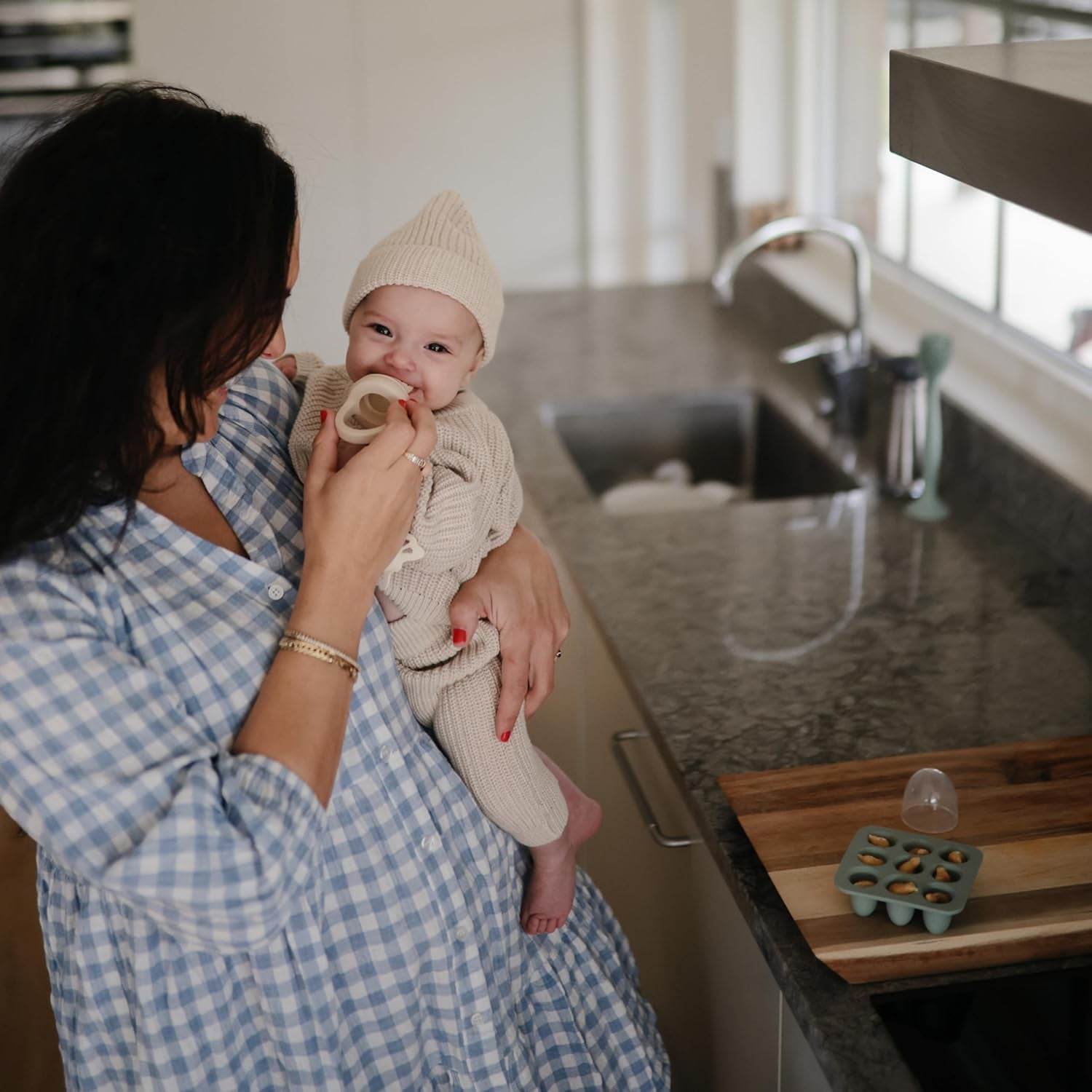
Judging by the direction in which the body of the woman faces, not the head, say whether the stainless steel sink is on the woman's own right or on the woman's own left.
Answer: on the woman's own left

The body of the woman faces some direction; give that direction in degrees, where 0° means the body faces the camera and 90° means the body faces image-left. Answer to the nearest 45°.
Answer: approximately 315°

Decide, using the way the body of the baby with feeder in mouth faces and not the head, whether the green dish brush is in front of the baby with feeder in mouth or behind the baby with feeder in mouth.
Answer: behind

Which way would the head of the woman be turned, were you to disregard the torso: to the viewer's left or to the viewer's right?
to the viewer's right

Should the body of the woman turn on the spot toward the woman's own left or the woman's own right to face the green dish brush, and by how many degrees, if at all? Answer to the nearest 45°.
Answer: approximately 90° to the woman's own left

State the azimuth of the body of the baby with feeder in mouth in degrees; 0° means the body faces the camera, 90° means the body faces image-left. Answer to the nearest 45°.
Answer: approximately 45°
